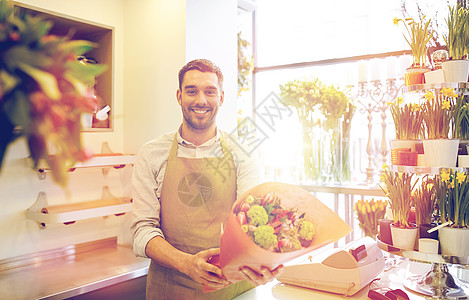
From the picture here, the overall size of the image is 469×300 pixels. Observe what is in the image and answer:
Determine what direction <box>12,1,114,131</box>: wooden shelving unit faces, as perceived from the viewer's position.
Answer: facing the viewer and to the right of the viewer

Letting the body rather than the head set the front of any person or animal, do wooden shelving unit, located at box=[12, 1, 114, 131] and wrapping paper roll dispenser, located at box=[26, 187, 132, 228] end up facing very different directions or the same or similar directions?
same or similar directions

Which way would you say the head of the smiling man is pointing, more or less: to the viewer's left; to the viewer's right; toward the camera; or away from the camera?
toward the camera

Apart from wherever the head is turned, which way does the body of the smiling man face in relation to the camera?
toward the camera

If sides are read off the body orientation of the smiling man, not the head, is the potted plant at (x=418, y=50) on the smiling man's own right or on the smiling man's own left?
on the smiling man's own left

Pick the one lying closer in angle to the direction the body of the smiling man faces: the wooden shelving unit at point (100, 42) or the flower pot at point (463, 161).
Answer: the flower pot

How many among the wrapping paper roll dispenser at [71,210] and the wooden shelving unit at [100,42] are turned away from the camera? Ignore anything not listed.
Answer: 0

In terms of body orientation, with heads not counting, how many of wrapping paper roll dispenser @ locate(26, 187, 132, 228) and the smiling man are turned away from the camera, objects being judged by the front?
0

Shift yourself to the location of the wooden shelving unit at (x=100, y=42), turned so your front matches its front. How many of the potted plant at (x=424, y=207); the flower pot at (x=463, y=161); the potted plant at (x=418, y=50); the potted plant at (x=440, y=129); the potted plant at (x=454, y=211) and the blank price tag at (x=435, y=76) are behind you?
0

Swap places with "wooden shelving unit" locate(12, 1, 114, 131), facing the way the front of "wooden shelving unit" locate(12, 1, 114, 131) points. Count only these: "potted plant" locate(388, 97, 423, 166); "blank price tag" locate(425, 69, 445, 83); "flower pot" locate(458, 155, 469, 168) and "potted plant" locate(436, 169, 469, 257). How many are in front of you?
4
